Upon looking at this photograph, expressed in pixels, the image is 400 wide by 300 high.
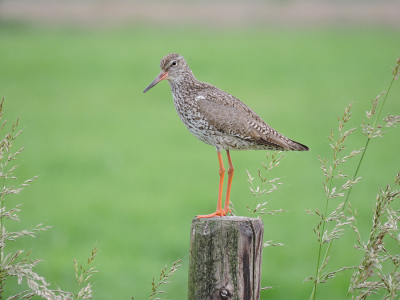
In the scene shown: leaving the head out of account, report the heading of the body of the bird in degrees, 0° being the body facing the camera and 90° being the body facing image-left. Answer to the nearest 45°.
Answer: approximately 90°
